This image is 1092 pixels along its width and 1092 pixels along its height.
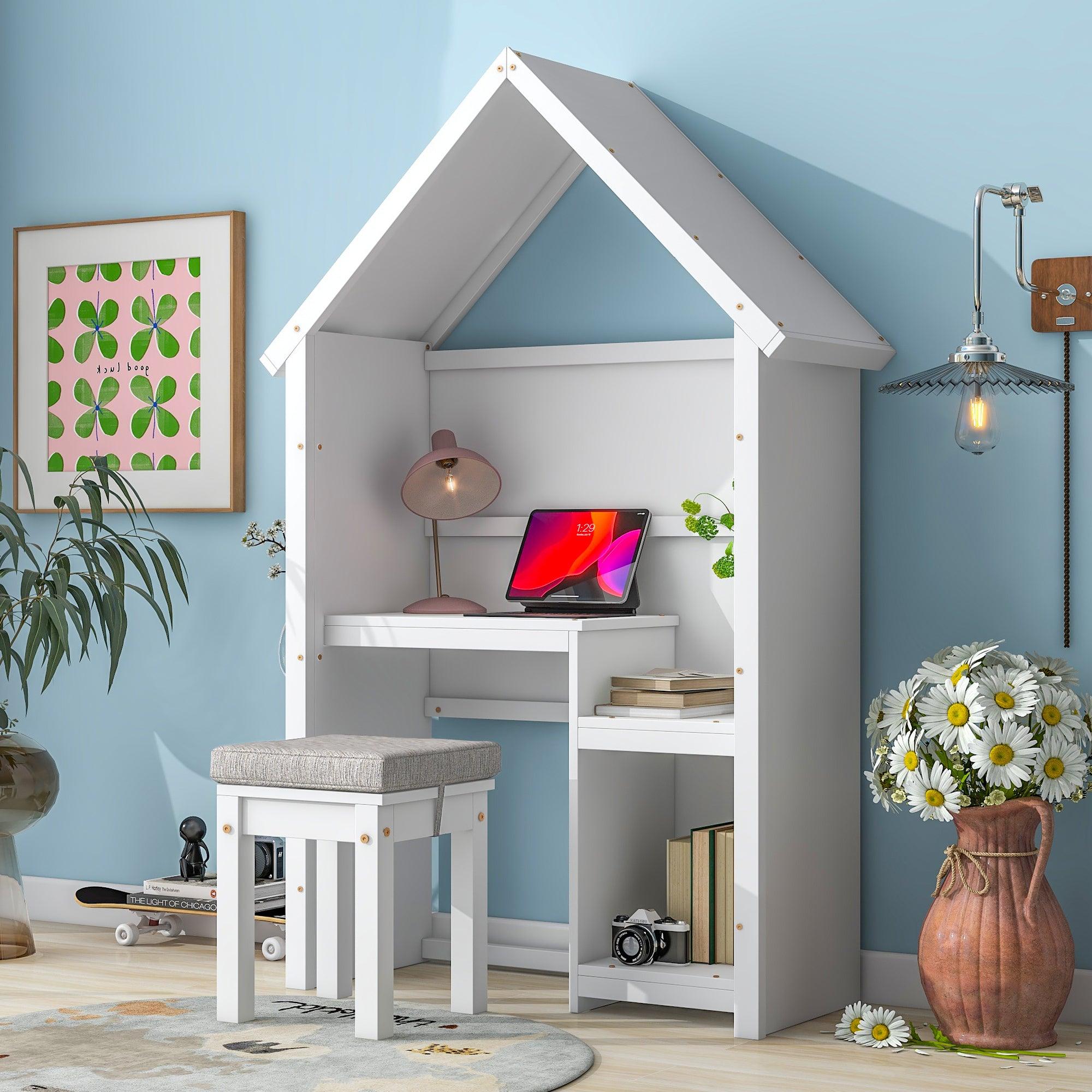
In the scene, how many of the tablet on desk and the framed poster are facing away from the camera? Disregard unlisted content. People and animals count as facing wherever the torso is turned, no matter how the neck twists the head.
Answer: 0

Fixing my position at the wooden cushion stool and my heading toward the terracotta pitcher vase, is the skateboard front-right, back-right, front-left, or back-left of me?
back-left

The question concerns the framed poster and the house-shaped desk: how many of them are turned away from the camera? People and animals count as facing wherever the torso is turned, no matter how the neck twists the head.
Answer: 0

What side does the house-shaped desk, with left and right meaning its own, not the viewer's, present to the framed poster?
right

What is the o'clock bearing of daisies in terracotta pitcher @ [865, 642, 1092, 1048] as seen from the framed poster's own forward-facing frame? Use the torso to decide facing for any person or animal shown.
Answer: The daisies in terracotta pitcher is roughly at 9 o'clock from the framed poster.

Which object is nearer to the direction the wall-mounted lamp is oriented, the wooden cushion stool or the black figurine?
the wooden cushion stool

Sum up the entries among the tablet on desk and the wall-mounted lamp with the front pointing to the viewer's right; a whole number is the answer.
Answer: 0

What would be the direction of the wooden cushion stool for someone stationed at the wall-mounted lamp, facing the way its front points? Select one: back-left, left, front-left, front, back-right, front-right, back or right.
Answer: front-right

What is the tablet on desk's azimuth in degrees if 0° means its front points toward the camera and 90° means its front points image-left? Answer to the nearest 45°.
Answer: approximately 45°

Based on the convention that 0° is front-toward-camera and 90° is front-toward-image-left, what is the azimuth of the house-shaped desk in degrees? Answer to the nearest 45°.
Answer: approximately 45°
